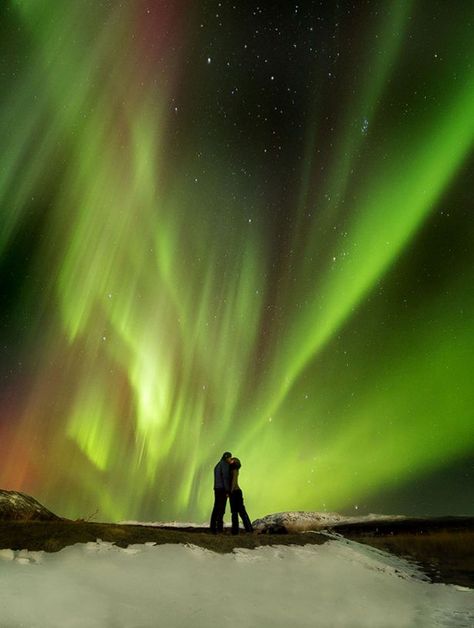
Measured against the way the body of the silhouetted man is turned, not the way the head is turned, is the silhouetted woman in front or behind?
in front

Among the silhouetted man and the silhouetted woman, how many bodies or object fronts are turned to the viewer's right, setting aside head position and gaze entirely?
1

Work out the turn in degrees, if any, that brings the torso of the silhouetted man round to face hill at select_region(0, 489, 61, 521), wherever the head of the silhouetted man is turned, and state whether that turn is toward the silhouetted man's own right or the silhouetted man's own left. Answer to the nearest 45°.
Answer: approximately 135° to the silhouetted man's own left

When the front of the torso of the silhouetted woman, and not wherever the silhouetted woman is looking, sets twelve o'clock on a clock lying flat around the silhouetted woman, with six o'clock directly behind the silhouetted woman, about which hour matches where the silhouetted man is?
The silhouetted man is roughly at 11 o'clock from the silhouetted woman.

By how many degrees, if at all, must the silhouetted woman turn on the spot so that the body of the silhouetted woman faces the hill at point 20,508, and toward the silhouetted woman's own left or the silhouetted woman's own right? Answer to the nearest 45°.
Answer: approximately 45° to the silhouetted woman's own right

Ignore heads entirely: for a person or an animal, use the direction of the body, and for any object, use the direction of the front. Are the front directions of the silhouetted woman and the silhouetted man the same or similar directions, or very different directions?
very different directions

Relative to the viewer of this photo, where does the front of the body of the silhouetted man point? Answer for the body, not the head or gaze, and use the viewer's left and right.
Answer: facing to the right of the viewer

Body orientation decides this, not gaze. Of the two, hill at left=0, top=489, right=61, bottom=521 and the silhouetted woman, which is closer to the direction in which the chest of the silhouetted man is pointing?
the silhouetted woman

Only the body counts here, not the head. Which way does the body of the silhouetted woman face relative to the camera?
to the viewer's left
